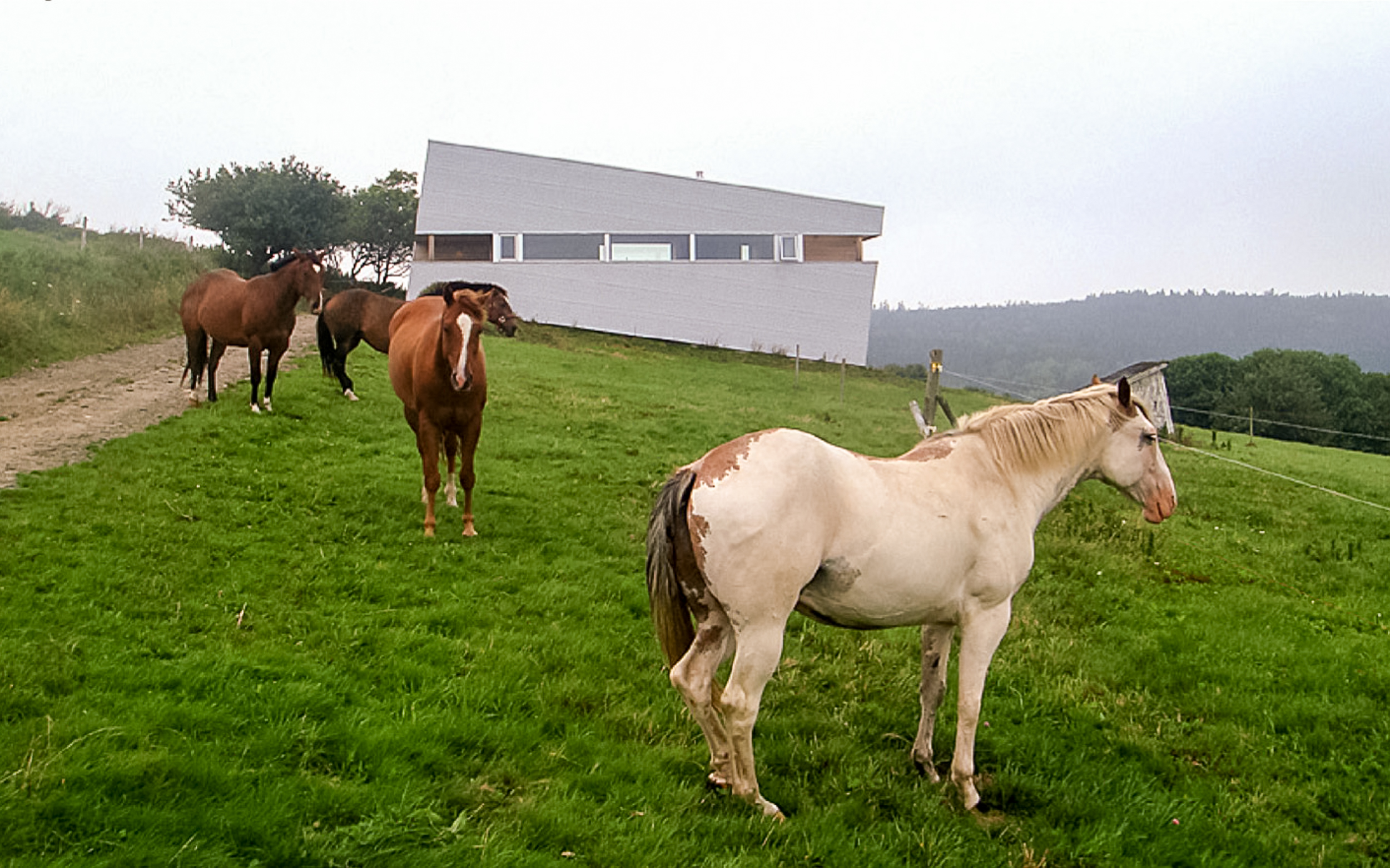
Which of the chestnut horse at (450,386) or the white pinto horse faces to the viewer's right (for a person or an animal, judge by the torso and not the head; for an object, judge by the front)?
the white pinto horse

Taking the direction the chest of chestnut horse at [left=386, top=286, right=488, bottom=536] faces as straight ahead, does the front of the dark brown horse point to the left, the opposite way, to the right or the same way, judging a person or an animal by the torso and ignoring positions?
to the left

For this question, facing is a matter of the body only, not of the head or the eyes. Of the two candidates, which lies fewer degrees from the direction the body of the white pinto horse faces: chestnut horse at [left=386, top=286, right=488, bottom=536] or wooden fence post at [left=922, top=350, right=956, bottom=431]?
the wooden fence post

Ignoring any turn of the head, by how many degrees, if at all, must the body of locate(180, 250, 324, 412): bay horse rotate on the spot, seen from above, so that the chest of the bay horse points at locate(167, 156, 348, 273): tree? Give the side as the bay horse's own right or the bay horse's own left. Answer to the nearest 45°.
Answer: approximately 135° to the bay horse's own left

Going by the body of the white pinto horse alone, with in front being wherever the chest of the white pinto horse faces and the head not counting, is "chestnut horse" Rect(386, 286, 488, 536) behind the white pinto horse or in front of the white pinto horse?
behind

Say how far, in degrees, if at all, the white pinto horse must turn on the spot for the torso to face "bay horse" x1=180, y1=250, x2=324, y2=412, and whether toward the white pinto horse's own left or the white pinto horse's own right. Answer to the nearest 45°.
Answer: approximately 135° to the white pinto horse's own left

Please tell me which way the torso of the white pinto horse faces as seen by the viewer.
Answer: to the viewer's right

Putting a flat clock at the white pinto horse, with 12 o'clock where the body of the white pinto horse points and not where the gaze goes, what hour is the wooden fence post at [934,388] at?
The wooden fence post is roughly at 9 o'clock from the white pinto horse.

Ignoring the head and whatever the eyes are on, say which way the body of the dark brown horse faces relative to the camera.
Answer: to the viewer's right

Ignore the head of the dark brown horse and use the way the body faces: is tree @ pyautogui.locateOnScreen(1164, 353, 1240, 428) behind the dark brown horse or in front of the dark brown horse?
in front

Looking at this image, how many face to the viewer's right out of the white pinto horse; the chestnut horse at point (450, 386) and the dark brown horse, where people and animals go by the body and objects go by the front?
2

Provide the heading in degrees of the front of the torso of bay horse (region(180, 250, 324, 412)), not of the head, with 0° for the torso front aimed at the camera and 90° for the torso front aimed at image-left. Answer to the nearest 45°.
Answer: approximately 315°

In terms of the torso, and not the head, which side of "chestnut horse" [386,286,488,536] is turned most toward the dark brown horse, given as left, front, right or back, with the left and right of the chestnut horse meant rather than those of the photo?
back
